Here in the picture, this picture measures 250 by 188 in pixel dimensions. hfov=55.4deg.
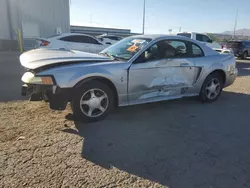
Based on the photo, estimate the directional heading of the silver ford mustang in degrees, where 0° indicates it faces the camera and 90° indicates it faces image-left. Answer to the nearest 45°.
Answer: approximately 45°

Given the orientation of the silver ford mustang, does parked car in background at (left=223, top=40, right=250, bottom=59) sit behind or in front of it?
behind

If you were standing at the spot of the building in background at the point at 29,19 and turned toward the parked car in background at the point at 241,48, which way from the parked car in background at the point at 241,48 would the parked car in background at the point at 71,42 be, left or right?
right

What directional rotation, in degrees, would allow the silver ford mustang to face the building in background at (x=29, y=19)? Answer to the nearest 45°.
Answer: approximately 90° to its right
